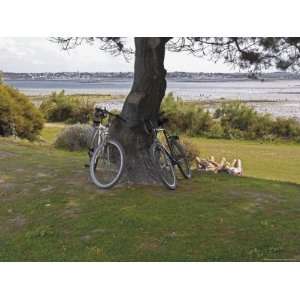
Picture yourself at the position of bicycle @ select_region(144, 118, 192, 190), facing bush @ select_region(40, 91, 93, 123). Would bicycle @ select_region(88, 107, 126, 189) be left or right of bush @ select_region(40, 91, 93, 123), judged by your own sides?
left

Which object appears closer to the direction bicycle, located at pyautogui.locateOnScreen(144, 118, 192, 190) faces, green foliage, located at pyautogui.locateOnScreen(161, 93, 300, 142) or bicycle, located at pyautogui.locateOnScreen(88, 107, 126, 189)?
the bicycle

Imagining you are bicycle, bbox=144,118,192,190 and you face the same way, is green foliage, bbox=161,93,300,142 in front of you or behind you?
behind

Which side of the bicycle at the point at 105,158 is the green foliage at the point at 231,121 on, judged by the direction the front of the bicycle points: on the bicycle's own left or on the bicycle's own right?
on the bicycle's own left

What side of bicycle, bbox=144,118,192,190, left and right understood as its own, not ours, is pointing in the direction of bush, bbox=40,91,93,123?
right

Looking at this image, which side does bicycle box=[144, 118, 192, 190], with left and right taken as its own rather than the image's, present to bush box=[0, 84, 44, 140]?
right

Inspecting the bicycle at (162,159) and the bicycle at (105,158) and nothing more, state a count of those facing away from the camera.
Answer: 0

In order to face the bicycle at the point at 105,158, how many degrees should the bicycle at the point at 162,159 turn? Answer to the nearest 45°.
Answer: approximately 45° to its right
